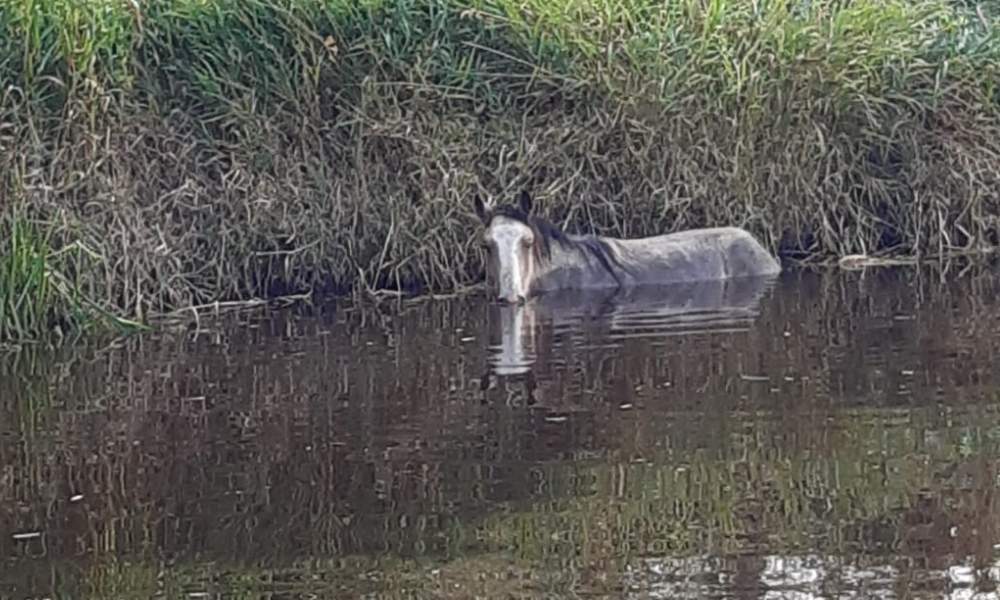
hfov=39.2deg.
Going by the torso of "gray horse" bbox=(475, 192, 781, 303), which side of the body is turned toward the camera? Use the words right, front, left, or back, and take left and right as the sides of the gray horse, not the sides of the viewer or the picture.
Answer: left
